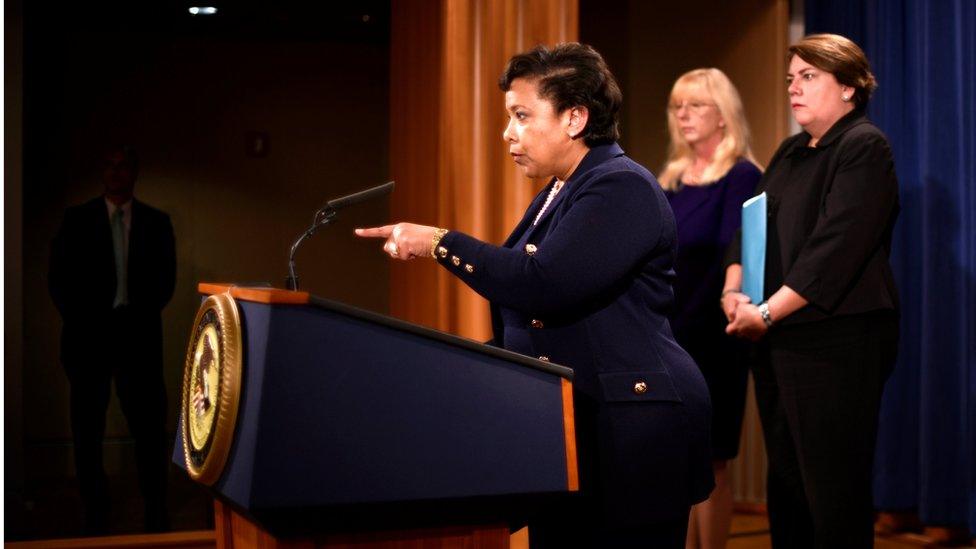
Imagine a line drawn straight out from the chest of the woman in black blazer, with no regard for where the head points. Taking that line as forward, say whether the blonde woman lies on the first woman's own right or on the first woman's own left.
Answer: on the first woman's own right

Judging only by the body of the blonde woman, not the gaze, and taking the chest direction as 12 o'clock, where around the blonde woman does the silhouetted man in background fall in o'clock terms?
The silhouetted man in background is roughly at 2 o'clock from the blonde woman.

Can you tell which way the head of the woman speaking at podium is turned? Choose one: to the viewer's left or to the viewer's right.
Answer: to the viewer's left

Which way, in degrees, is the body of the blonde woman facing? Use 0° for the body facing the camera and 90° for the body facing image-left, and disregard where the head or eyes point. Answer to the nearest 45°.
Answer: approximately 45°

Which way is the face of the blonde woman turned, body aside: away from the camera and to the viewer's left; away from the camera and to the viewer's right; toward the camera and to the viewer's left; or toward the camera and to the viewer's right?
toward the camera and to the viewer's left

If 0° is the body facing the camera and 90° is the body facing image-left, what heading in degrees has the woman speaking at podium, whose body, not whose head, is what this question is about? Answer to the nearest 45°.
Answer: approximately 90°
